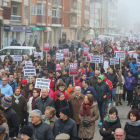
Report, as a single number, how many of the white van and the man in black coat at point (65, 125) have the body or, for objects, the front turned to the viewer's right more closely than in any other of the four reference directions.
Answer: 0

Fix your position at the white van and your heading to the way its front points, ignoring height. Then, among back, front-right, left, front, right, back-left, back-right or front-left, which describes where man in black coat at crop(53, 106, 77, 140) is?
left

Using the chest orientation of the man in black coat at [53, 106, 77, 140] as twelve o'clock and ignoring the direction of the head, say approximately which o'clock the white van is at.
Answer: The white van is roughly at 4 o'clock from the man in black coat.

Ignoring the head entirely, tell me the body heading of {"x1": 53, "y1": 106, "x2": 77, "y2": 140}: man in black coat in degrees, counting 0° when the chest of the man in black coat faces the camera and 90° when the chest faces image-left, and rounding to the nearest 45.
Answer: approximately 45°
